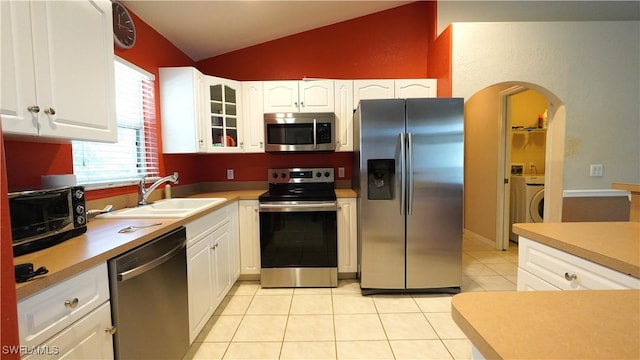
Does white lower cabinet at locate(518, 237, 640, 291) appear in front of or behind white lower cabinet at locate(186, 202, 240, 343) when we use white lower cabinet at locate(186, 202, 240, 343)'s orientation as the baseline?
in front

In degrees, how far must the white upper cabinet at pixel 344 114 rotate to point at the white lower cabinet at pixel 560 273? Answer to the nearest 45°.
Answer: approximately 45° to its left

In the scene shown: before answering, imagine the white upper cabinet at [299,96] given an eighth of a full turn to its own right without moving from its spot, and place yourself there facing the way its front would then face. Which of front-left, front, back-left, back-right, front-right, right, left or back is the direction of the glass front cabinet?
front-right

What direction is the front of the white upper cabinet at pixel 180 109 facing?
to the viewer's right

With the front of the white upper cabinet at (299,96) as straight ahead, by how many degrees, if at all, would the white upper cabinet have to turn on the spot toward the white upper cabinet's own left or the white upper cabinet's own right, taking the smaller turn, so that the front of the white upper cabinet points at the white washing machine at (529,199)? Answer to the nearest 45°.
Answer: approximately 90° to the white upper cabinet's own left

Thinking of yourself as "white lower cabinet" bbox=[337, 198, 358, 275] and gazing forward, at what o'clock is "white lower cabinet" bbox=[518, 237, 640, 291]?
"white lower cabinet" bbox=[518, 237, 640, 291] is roughly at 11 o'clock from "white lower cabinet" bbox=[337, 198, 358, 275].

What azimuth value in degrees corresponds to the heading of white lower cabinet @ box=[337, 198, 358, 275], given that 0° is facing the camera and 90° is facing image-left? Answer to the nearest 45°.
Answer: approximately 0°

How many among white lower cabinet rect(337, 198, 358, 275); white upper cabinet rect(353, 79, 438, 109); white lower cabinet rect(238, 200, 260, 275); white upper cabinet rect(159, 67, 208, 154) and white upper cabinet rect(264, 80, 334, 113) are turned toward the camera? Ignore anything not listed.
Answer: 4

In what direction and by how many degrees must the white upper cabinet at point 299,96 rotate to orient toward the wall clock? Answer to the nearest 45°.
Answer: approximately 45° to its right

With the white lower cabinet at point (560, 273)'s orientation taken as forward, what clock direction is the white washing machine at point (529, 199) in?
The white washing machine is roughly at 4 o'clock from the white lower cabinet.
